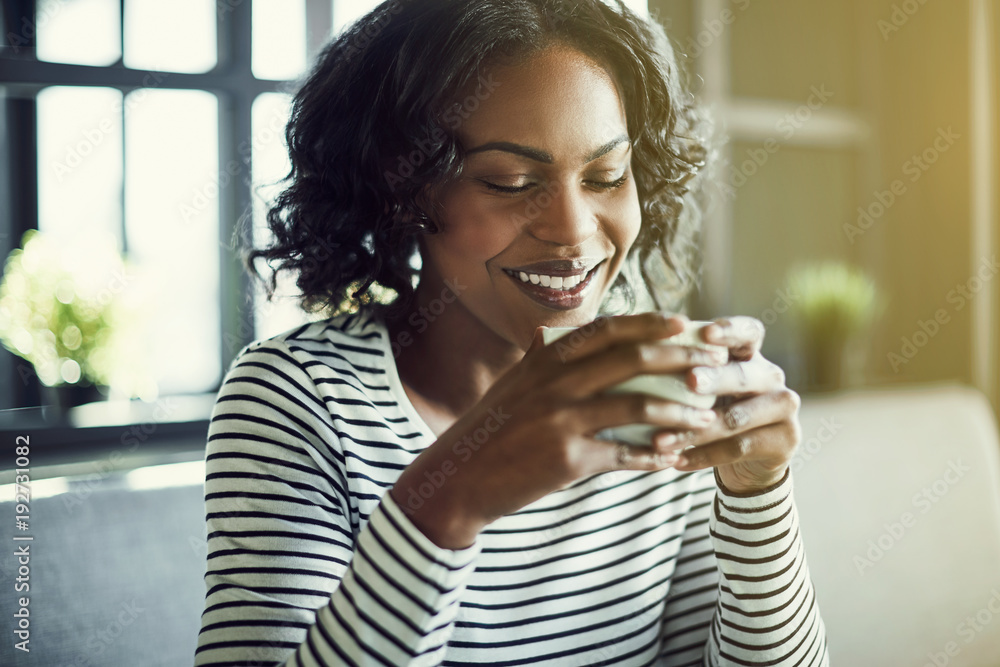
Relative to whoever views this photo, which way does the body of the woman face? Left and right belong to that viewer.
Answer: facing the viewer and to the right of the viewer

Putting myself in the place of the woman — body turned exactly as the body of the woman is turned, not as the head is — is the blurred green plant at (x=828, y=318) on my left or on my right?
on my left

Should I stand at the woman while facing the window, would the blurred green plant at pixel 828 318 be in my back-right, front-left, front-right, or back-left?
front-right

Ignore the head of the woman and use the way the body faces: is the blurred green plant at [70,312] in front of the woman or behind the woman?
behind

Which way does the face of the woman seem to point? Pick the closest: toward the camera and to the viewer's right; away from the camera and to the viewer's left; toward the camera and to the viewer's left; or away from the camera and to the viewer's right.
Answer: toward the camera and to the viewer's right

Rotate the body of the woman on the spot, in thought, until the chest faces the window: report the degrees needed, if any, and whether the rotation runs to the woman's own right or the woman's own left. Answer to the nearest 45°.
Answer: approximately 180°
